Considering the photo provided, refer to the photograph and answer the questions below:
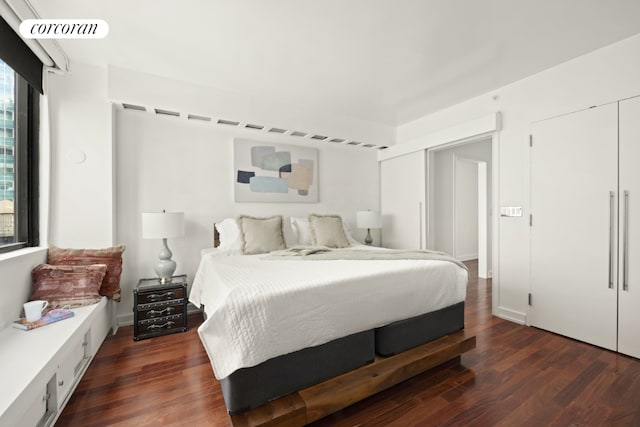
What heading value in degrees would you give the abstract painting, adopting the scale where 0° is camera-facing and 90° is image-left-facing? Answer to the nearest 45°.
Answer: approximately 315°

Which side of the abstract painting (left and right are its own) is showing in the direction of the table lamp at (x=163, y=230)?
right

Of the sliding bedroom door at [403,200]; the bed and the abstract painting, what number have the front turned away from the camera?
0

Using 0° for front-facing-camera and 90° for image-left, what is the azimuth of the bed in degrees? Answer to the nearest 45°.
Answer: approximately 315°

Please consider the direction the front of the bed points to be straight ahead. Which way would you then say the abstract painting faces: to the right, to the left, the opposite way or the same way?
the same way

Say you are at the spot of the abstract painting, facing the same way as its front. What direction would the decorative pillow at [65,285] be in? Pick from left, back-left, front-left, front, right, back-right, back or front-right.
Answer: right

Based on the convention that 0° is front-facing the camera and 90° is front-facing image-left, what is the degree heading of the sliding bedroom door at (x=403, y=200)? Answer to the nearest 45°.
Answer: approximately 45°

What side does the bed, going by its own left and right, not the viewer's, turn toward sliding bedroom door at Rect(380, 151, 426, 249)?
left

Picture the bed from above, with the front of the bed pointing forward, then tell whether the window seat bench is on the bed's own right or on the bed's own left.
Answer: on the bed's own right

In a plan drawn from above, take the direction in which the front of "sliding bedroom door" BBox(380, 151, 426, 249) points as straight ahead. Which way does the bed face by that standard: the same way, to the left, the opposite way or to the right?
to the left

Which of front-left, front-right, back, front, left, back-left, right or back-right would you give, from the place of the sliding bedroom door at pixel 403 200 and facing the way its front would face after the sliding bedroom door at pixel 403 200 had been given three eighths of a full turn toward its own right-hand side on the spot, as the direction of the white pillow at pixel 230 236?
back-left

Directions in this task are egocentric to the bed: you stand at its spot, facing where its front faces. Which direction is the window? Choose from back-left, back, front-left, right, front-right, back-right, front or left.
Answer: back-right

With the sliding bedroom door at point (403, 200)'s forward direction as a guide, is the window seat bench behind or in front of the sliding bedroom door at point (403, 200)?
in front

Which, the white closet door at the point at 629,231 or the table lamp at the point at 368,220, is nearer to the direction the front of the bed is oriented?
the white closet door

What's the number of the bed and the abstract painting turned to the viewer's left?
0
